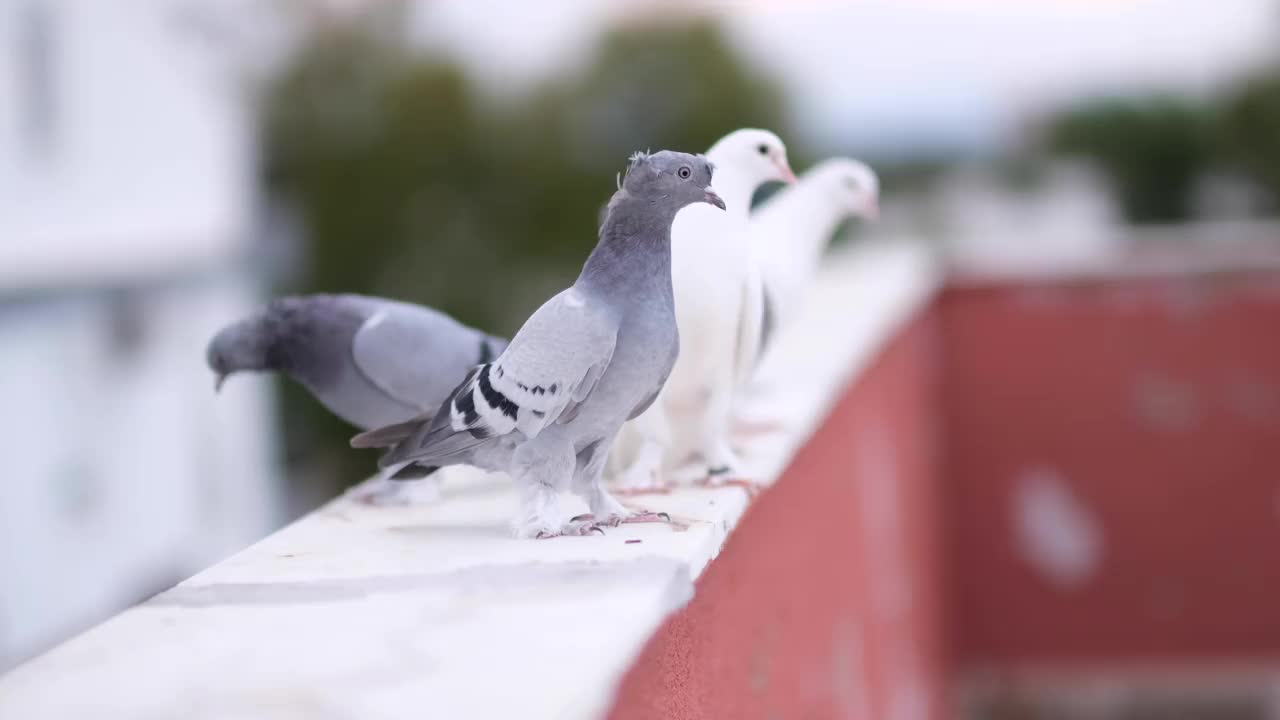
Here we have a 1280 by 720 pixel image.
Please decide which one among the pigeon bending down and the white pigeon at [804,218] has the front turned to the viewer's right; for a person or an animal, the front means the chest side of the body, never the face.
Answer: the white pigeon

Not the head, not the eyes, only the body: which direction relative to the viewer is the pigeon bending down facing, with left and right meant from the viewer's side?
facing to the left of the viewer

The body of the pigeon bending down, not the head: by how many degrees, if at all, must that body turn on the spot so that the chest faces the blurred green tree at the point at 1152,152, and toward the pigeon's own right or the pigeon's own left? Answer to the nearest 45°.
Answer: approximately 135° to the pigeon's own right

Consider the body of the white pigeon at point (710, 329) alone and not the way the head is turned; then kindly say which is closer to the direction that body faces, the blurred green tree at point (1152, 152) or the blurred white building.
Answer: the blurred green tree

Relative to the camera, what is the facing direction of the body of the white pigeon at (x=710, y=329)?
to the viewer's right

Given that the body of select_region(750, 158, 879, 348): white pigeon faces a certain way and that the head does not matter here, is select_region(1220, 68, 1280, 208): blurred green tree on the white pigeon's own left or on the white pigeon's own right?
on the white pigeon's own left

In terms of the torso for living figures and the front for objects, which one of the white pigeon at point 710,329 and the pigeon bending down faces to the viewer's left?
the pigeon bending down

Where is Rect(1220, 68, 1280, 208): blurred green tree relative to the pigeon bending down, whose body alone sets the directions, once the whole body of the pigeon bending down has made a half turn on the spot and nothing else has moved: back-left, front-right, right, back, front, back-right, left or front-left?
front-left

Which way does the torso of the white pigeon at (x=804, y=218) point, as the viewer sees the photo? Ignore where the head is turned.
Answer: to the viewer's right

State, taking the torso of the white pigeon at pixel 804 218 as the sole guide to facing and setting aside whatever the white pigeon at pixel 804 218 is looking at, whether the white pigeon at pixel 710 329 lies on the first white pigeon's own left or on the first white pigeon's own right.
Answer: on the first white pigeon's own right
